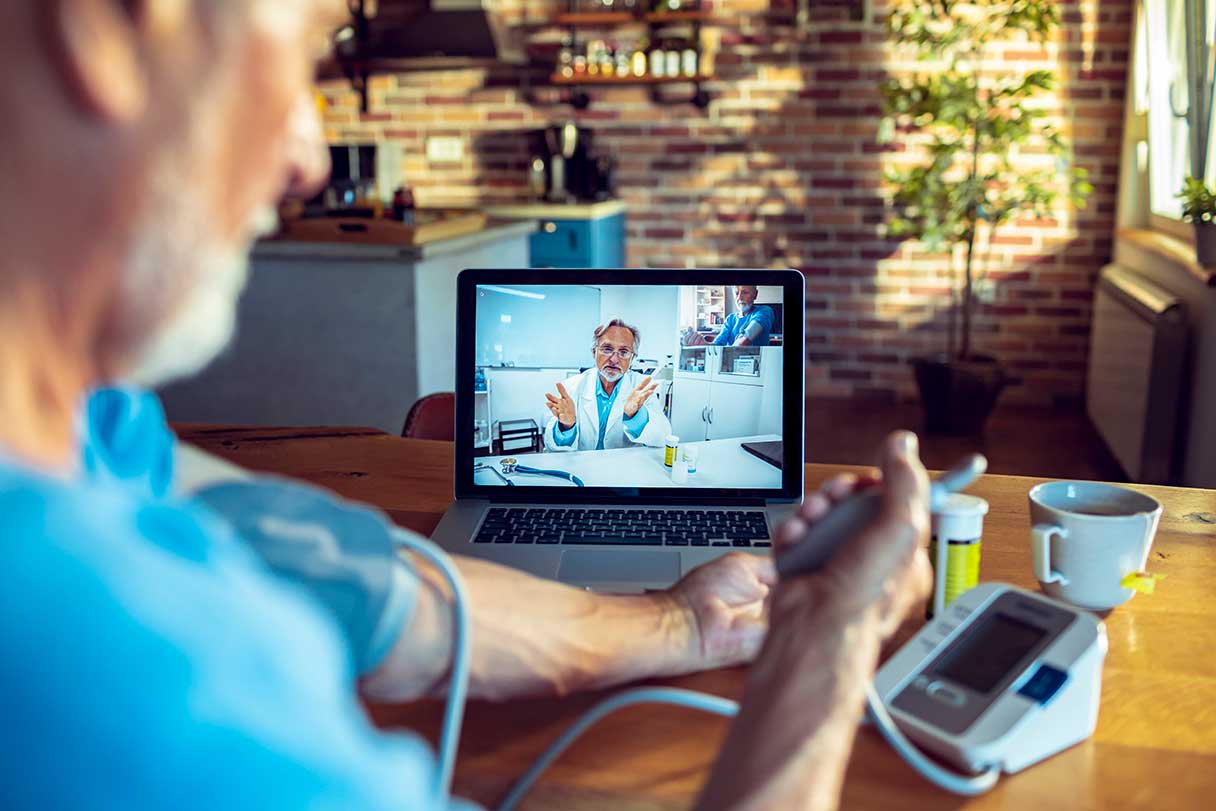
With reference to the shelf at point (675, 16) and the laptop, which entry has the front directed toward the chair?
the shelf

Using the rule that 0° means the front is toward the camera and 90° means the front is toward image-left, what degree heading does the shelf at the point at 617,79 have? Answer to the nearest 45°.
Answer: approximately 0°

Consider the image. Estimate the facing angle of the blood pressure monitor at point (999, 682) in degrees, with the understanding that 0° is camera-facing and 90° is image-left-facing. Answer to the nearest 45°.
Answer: approximately 45°

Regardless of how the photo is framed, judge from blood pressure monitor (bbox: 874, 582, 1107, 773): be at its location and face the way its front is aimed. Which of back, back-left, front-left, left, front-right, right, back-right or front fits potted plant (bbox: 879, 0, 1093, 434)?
back-right

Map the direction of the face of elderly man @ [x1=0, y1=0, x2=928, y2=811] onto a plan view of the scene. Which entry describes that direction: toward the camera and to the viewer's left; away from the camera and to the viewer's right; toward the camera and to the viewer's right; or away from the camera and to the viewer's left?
away from the camera and to the viewer's right

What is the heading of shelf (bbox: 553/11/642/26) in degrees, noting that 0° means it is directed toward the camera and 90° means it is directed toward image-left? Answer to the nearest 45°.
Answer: approximately 0°
